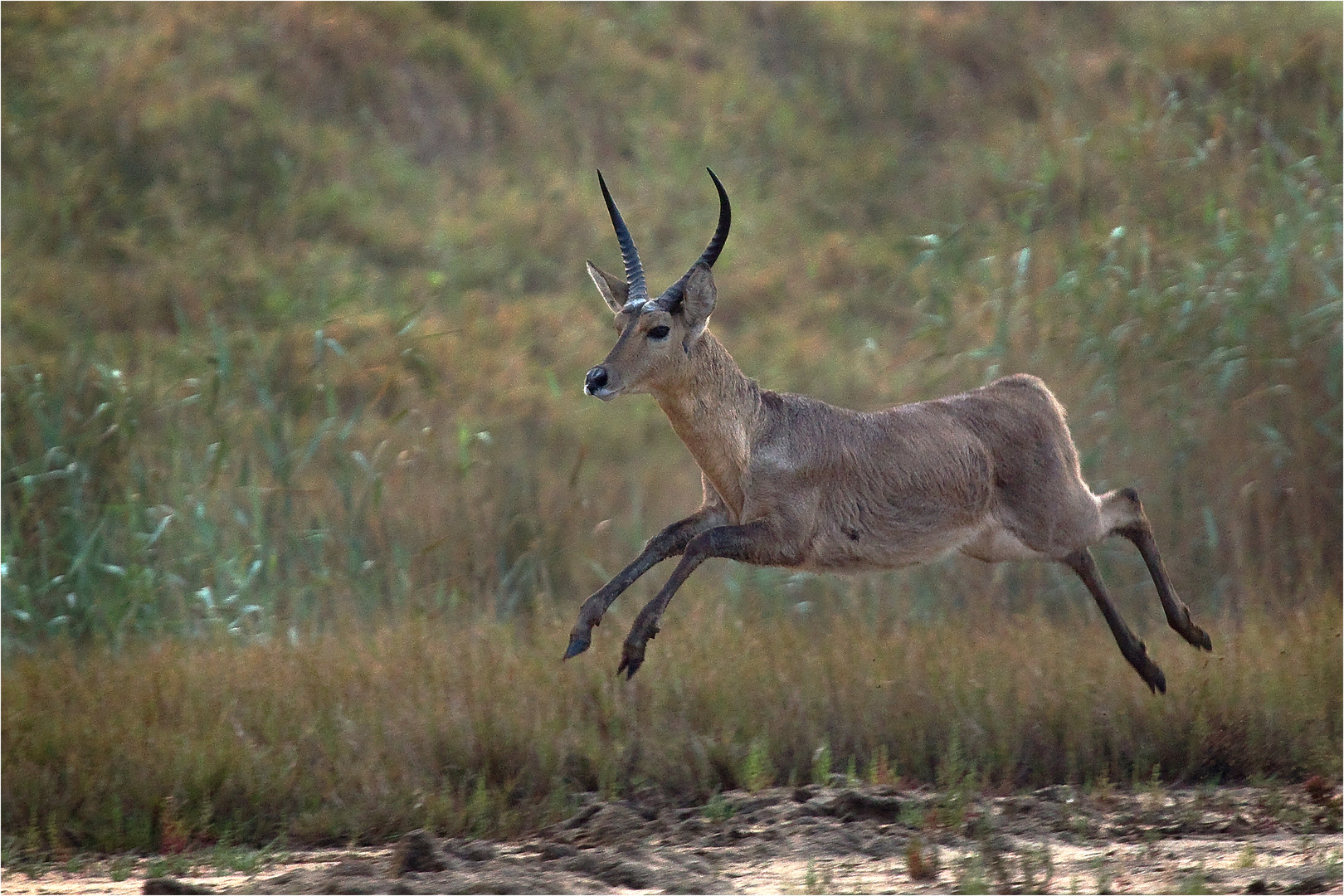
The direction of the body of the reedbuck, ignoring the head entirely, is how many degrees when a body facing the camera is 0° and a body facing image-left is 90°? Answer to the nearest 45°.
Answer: approximately 90°
